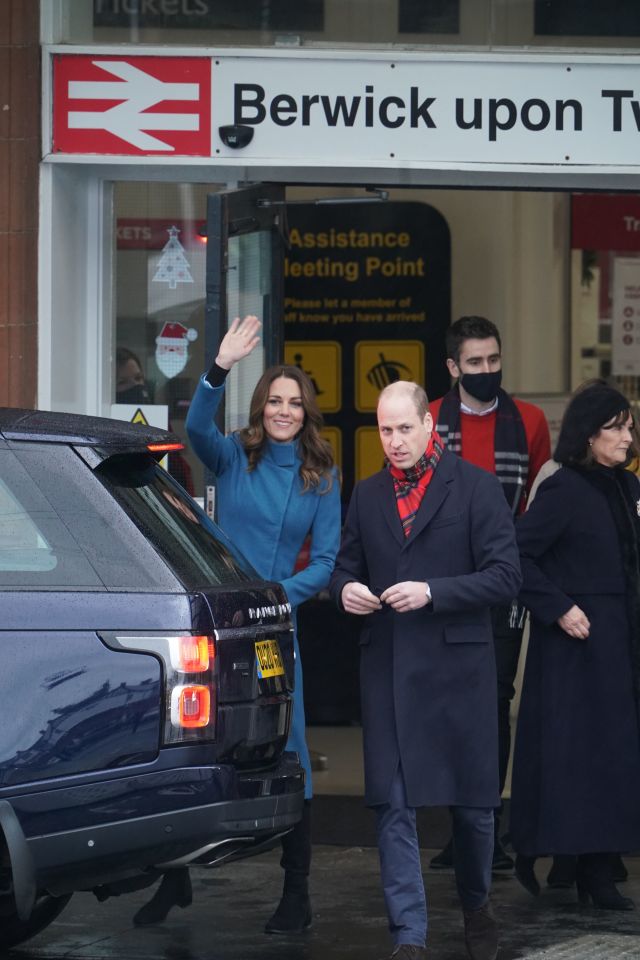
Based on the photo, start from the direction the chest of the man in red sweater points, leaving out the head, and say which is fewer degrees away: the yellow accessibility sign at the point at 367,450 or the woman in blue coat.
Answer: the woman in blue coat

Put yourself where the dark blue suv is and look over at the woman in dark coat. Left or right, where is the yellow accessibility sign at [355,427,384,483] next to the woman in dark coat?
left

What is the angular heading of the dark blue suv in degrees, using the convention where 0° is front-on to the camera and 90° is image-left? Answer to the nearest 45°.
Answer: approximately 90°

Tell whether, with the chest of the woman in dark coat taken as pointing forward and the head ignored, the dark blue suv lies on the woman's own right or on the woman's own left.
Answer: on the woman's own right

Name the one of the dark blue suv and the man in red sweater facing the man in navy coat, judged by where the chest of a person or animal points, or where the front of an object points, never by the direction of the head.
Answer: the man in red sweater

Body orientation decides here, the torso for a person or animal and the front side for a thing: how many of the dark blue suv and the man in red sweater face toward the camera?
1

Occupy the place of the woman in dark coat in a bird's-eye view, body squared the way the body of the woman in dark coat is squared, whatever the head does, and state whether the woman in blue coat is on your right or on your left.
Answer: on your right

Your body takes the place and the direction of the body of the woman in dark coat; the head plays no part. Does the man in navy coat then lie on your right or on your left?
on your right

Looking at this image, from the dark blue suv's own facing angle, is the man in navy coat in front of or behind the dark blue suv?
behind
